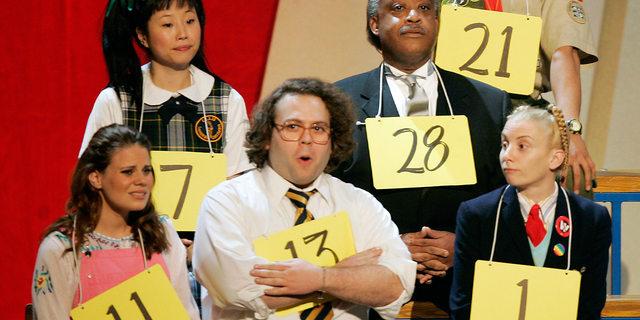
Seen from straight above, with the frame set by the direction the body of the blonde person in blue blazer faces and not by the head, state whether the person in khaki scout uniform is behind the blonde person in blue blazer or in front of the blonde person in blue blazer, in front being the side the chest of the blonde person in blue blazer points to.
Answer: behind

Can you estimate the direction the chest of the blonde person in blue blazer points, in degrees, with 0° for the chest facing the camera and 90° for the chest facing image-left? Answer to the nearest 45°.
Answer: approximately 0°

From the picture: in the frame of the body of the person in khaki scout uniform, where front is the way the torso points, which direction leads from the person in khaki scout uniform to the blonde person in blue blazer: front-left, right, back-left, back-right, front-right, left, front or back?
front-left

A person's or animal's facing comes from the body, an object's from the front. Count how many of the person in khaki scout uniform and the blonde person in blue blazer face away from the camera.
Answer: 0
